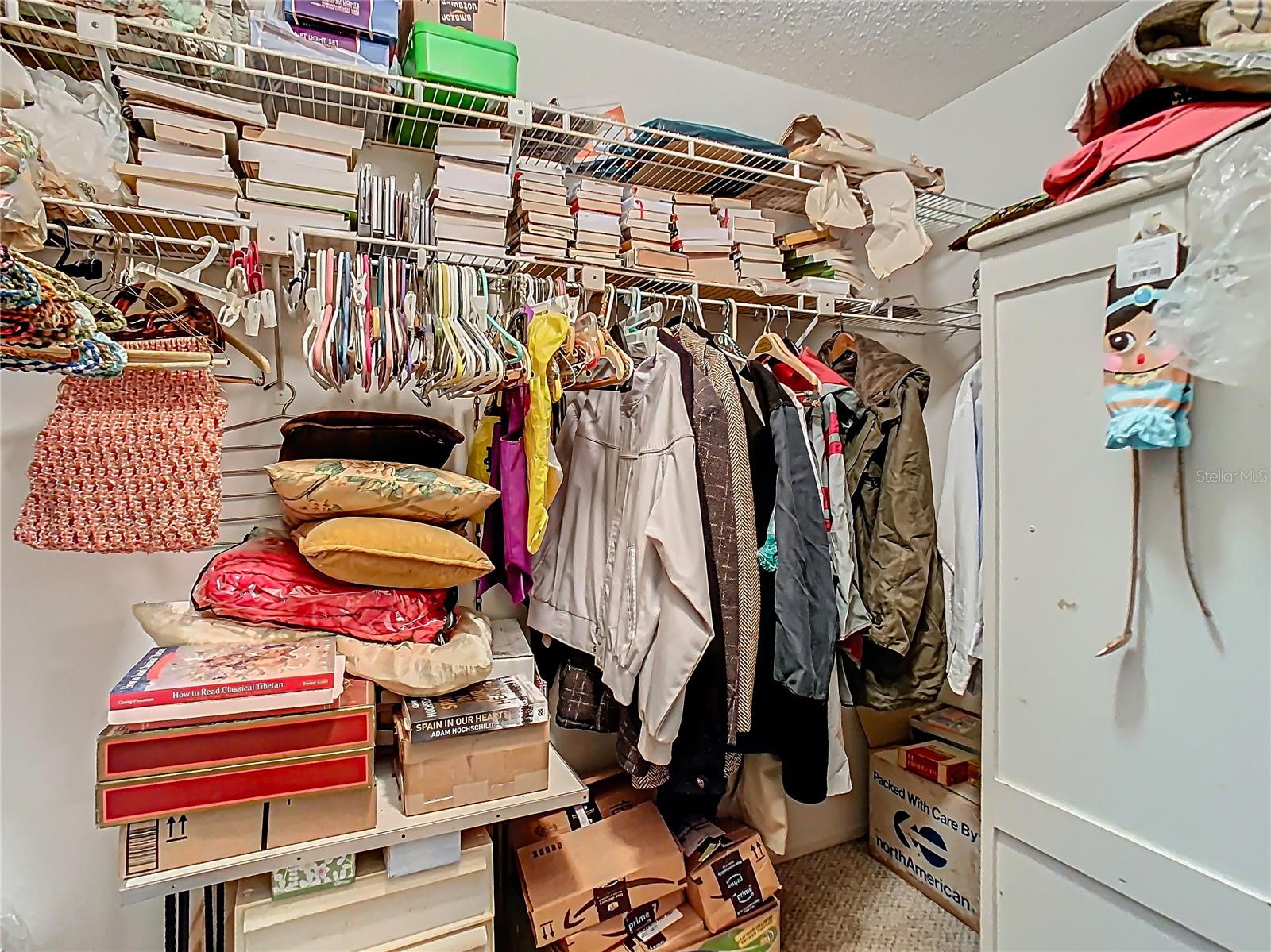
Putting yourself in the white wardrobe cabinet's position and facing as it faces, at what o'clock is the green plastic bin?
The green plastic bin is roughly at 1 o'clock from the white wardrobe cabinet.

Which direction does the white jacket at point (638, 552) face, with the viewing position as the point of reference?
facing the viewer and to the left of the viewer

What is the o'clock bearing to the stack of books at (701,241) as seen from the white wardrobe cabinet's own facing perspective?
The stack of books is roughly at 2 o'clock from the white wardrobe cabinet.

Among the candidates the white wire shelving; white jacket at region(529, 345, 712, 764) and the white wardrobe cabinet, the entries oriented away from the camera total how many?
0

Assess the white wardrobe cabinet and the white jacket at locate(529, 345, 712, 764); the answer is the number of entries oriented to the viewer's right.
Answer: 0

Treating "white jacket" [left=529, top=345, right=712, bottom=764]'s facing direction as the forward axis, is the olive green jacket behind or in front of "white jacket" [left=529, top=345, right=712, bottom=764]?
behind

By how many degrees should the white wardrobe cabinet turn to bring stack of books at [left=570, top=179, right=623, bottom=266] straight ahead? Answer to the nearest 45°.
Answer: approximately 45° to its right

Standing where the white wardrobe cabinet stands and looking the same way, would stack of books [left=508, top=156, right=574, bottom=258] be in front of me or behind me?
in front
